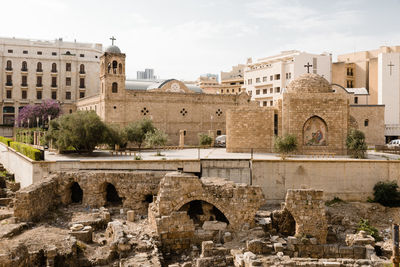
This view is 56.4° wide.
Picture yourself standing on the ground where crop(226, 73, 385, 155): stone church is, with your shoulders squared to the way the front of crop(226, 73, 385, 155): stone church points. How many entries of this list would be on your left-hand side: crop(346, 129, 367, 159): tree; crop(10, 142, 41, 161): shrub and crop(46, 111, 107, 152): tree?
1

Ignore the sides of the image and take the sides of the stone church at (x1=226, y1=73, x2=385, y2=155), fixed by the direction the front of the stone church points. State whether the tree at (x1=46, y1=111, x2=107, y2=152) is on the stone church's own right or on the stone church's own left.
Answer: on the stone church's own right

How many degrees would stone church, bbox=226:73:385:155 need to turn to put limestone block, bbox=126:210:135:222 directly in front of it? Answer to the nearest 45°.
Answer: approximately 45° to its right

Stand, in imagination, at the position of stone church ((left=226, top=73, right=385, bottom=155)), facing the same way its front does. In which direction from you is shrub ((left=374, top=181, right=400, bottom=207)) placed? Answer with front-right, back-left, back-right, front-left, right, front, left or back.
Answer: front-left

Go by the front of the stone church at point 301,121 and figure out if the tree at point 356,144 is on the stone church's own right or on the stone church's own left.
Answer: on the stone church's own left

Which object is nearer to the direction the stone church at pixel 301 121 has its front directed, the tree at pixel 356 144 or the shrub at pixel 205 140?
the tree

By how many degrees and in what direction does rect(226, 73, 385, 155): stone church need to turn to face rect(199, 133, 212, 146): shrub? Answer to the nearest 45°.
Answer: approximately 135° to its right

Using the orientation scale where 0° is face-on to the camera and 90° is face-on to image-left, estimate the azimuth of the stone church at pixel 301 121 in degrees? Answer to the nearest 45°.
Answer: approximately 0°

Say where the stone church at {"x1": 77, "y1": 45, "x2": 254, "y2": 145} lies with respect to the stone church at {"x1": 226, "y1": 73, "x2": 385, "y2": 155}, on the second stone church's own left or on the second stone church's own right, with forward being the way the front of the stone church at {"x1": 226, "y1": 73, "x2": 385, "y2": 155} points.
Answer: on the second stone church's own right

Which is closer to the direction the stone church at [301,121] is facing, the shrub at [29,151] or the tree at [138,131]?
the shrub

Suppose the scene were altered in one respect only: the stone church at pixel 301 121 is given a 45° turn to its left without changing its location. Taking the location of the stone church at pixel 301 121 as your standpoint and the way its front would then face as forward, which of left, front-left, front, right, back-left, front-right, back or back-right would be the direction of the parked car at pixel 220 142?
back
